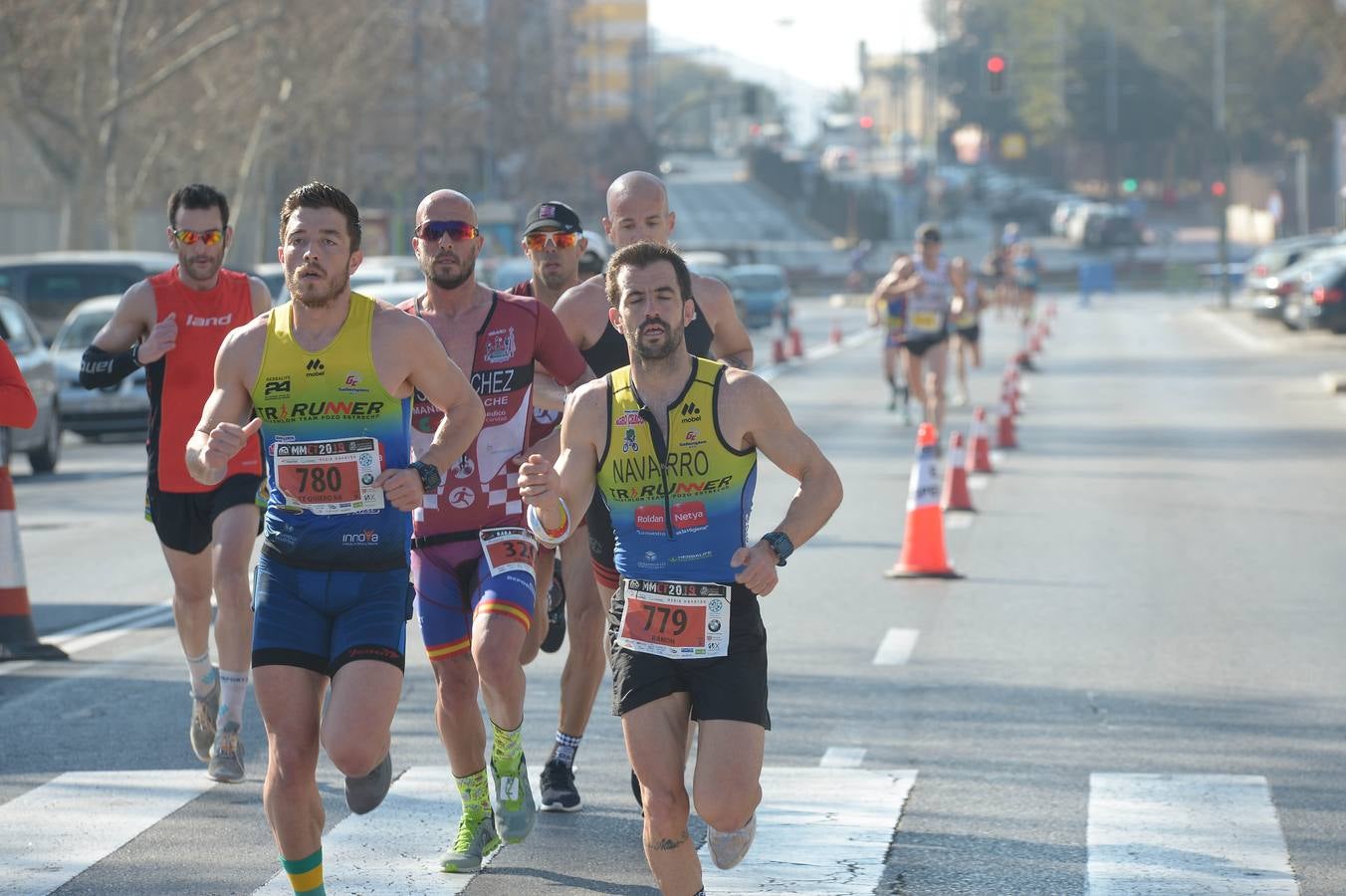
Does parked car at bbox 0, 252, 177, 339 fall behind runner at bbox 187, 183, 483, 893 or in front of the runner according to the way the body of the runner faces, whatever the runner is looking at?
behind

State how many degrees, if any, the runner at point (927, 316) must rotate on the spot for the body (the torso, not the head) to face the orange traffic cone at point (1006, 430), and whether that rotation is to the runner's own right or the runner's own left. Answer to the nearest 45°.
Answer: approximately 135° to the runner's own left

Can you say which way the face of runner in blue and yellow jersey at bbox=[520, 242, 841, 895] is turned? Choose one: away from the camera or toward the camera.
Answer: toward the camera

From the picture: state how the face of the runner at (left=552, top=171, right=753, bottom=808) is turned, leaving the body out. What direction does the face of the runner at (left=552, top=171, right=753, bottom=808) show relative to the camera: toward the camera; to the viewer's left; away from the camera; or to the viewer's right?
toward the camera

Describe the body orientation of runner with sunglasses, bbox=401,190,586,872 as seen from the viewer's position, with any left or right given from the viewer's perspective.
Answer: facing the viewer

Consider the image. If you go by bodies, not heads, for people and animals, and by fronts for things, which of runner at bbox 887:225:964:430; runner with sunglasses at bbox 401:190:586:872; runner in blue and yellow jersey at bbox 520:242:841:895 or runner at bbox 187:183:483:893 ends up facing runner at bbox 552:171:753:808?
runner at bbox 887:225:964:430

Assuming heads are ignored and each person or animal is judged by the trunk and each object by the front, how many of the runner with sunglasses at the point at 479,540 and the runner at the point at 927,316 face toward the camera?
2

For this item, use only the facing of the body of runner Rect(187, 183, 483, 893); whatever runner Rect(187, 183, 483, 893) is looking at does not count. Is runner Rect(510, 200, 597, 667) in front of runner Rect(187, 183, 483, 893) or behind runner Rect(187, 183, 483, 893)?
behind

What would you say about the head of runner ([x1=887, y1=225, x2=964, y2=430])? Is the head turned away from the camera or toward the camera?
toward the camera

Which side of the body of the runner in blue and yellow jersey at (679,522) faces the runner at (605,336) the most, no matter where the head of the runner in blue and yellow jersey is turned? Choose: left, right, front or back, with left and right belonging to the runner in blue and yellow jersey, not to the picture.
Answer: back

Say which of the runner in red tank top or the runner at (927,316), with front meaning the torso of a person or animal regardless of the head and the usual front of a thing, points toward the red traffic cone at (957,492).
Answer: the runner

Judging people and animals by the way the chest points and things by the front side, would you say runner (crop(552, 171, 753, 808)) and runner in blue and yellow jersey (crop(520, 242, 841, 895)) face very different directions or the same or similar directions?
same or similar directions

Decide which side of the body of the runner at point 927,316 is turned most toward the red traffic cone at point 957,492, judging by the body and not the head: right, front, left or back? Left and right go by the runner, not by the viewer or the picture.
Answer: front

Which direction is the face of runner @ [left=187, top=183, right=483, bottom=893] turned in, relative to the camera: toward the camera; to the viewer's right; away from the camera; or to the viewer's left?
toward the camera

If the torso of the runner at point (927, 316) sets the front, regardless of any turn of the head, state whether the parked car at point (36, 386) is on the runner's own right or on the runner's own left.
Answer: on the runner's own right

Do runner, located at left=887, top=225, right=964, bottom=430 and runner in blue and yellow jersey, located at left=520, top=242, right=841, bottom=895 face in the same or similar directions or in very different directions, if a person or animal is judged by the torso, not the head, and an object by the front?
same or similar directions

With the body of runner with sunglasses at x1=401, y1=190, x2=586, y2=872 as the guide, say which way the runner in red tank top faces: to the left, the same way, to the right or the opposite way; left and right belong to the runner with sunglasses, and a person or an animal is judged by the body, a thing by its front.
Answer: the same way

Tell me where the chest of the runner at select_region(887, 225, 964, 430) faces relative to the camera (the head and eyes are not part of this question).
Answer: toward the camera

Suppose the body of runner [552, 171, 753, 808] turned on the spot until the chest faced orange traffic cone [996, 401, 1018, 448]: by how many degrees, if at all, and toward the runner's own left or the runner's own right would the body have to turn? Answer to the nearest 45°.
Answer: approximately 180°
